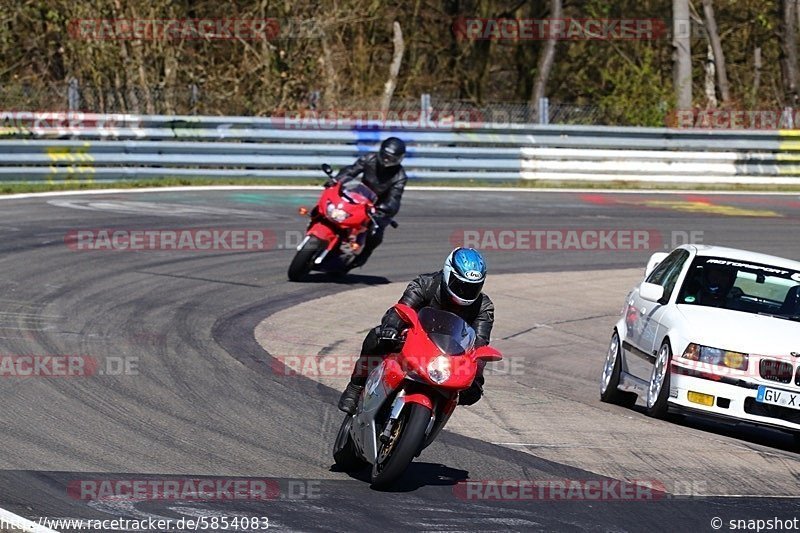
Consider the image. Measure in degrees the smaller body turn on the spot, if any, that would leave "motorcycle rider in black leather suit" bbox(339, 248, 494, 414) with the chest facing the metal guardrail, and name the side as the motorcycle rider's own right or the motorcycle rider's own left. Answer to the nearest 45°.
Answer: approximately 135° to the motorcycle rider's own left

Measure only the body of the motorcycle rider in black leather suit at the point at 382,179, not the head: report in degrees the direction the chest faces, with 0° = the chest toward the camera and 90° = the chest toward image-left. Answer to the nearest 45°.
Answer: approximately 45°

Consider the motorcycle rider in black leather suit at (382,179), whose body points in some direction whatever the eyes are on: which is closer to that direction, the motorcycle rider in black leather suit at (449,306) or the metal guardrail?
the motorcycle rider in black leather suit

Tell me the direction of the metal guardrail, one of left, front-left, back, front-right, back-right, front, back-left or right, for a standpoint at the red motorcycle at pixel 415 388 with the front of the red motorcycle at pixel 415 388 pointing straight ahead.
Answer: back-left

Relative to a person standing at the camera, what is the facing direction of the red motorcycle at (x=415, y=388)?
facing the viewer and to the right of the viewer

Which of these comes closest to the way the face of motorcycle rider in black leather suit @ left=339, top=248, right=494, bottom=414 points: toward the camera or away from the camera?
toward the camera

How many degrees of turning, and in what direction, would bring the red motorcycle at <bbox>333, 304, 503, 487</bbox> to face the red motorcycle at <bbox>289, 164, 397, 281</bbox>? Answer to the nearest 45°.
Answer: approximately 135° to its left

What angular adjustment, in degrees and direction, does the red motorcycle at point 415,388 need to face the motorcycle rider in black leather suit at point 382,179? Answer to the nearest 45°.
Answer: approximately 135° to its left

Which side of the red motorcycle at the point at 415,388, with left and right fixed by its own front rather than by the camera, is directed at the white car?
left

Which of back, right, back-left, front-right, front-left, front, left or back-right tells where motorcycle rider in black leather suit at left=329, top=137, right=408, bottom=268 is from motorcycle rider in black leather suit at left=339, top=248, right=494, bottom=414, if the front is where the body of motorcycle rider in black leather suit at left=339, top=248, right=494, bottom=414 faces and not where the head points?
back-left

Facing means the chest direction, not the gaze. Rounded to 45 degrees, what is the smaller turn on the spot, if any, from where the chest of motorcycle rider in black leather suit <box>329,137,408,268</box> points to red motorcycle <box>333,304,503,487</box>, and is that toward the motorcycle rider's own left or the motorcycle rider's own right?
approximately 45° to the motorcycle rider's own left

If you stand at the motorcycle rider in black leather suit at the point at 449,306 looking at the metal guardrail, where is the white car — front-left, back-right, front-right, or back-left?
front-right
